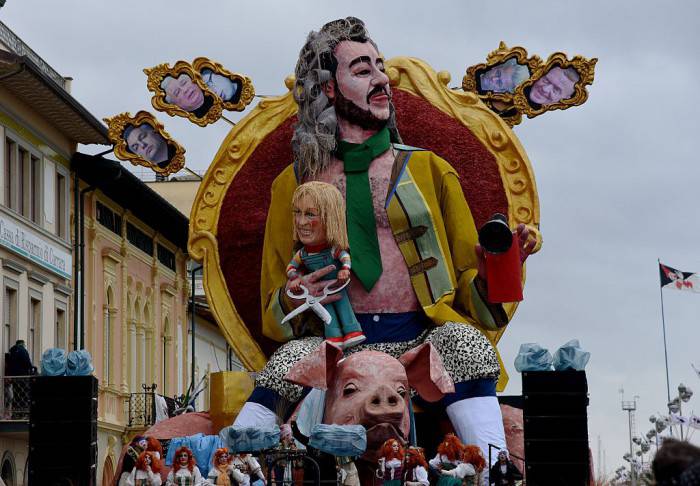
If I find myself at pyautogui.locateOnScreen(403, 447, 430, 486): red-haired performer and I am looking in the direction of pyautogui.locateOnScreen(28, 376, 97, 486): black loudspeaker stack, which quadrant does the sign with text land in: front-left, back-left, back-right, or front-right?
front-right

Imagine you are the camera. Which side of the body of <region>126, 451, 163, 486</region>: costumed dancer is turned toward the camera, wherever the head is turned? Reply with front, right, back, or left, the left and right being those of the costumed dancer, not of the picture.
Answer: front

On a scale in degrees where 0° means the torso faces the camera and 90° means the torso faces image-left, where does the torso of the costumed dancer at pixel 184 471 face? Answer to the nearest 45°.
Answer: approximately 0°

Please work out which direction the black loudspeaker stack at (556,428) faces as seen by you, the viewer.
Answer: facing the viewer

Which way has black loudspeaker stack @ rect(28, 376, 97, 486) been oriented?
toward the camera

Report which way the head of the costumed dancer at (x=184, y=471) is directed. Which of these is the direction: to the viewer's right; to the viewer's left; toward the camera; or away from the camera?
toward the camera

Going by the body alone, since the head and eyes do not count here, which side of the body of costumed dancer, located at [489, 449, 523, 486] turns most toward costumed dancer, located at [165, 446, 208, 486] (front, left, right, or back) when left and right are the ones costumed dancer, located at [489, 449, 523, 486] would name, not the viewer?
right

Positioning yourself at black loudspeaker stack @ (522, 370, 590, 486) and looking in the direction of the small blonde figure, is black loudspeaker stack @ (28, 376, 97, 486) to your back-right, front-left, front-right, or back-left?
front-left

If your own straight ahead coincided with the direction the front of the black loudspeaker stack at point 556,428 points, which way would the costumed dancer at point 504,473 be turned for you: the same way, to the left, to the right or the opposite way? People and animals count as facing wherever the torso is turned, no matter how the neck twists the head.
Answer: the same way

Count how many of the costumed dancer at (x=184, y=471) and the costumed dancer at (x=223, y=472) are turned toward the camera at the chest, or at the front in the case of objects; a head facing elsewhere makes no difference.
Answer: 2

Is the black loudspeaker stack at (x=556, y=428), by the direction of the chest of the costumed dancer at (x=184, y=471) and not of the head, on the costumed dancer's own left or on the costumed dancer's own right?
on the costumed dancer's own left

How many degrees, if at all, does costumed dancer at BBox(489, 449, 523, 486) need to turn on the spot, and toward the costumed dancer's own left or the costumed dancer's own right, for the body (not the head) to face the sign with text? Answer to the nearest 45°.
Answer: approximately 135° to the costumed dancer's own right

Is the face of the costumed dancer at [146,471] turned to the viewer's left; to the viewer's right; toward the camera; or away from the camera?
toward the camera

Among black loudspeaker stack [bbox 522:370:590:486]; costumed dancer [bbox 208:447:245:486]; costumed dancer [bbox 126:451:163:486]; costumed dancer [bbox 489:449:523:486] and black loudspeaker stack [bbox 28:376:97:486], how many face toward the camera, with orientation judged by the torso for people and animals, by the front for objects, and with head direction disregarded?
5

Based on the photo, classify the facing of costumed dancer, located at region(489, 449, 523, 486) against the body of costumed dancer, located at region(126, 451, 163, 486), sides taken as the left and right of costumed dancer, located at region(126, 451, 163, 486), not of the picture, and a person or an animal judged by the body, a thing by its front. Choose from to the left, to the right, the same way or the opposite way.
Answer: the same way

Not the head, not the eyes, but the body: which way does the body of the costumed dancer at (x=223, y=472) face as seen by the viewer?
toward the camera

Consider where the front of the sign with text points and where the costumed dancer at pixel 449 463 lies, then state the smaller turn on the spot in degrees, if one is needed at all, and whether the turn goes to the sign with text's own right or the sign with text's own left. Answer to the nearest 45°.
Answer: approximately 45° to the sign with text's own right

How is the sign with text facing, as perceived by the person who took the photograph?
facing the viewer and to the right of the viewer
